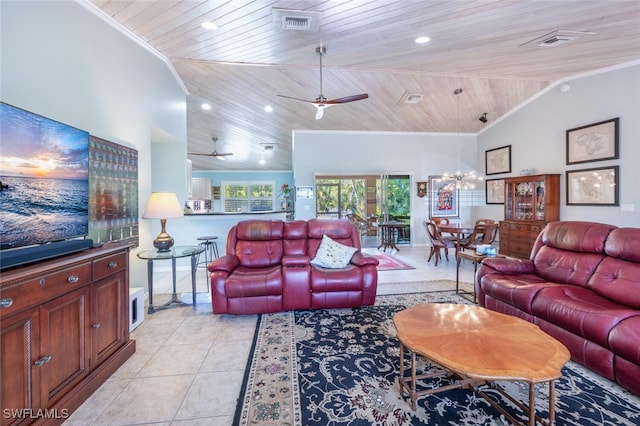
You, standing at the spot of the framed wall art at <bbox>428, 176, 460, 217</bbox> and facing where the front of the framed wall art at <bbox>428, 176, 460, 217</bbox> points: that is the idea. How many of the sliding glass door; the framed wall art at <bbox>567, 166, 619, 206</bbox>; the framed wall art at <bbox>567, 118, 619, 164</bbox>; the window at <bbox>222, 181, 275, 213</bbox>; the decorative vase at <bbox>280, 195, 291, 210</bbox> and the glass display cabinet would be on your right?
3

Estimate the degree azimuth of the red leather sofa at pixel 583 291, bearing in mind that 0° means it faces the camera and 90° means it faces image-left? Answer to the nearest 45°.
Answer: approximately 45°

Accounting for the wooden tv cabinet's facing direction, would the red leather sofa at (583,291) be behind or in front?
in front

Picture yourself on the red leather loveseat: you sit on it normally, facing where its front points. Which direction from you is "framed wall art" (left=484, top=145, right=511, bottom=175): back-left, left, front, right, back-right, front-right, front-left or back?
back-left

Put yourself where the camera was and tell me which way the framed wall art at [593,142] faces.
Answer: facing the viewer and to the left of the viewer

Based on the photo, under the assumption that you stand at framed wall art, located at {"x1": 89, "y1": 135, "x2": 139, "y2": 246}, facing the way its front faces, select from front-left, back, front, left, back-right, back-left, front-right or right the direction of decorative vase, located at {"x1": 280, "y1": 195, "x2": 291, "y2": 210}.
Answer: left

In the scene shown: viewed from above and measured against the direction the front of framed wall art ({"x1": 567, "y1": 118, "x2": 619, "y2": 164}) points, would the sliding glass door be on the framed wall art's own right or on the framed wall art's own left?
on the framed wall art's own right

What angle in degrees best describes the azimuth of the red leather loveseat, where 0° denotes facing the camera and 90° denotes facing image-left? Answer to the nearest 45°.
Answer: approximately 0°

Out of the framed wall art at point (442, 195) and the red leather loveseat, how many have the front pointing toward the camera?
2

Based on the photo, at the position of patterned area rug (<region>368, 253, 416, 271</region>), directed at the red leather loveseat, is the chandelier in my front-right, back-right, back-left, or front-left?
back-left

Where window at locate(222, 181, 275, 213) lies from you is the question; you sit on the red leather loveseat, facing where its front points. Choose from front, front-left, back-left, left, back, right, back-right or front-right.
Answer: back

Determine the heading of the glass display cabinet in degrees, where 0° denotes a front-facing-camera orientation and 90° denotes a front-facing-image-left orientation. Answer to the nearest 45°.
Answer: approximately 45°

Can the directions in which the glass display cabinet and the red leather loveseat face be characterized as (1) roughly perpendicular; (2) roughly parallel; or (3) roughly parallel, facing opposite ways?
roughly perpendicular

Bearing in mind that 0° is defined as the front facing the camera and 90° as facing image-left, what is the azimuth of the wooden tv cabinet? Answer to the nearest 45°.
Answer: approximately 315°

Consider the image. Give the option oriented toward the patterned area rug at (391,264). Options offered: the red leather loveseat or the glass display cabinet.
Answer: the glass display cabinet

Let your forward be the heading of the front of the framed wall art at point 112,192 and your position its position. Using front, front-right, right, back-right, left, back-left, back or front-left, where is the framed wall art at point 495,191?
front-left

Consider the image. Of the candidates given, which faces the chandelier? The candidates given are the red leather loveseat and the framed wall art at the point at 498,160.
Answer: the framed wall art

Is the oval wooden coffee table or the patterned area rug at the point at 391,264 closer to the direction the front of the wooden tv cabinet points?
the oval wooden coffee table

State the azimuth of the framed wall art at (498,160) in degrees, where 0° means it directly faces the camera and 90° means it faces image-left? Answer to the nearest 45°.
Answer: approximately 45°

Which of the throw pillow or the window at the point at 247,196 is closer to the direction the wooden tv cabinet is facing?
the throw pillow

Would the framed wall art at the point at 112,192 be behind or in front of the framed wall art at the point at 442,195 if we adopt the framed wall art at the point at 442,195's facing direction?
in front
